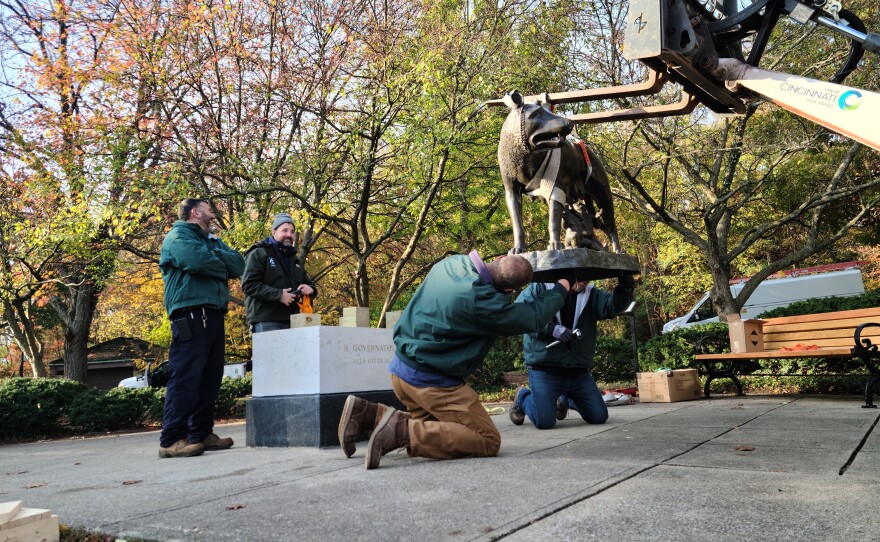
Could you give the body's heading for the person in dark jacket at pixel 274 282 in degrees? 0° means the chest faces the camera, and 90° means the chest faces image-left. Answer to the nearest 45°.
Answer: approximately 315°

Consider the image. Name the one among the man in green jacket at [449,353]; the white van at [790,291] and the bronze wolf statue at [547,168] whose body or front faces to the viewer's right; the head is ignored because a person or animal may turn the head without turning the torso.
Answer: the man in green jacket

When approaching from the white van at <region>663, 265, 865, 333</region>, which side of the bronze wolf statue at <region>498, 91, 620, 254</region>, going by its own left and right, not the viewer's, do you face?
back

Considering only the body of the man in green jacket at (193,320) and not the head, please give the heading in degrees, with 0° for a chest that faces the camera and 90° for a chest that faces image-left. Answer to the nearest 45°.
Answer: approximately 270°

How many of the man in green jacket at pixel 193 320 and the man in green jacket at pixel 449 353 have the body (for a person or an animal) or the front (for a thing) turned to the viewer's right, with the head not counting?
2

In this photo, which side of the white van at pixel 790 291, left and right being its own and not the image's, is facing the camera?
left

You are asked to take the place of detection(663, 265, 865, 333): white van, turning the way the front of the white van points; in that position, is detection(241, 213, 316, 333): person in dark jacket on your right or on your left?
on your left

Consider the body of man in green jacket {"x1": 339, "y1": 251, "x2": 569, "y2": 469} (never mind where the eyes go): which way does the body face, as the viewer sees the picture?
to the viewer's right

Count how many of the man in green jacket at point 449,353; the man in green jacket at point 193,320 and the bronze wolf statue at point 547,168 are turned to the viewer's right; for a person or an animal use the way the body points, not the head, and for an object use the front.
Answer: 2

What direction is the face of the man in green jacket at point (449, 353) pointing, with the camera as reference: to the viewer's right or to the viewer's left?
to the viewer's right

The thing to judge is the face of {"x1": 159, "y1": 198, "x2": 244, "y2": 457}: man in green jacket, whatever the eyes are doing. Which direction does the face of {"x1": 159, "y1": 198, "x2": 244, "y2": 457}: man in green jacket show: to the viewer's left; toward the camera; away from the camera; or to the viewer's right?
to the viewer's right
